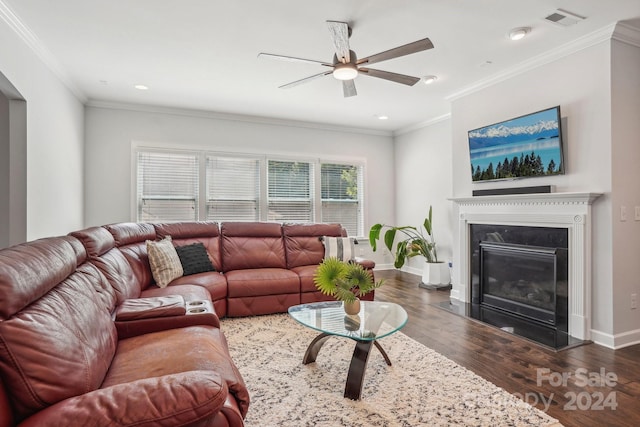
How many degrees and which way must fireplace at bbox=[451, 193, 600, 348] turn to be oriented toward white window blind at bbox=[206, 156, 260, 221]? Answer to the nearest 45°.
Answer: approximately 45° to its right

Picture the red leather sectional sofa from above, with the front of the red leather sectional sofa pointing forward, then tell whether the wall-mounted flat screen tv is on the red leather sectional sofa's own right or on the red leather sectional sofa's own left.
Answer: on the red leather sectional sofa's own left

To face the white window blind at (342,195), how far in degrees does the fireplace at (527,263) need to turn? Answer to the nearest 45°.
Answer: approximately 90° to its right

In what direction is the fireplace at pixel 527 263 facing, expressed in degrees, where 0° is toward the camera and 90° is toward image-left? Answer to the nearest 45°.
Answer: approximately 45°

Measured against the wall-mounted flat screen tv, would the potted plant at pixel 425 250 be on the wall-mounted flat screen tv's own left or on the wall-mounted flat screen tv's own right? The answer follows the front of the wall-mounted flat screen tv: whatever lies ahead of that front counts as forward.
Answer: on the wall-mounted flat screen tv's own right
